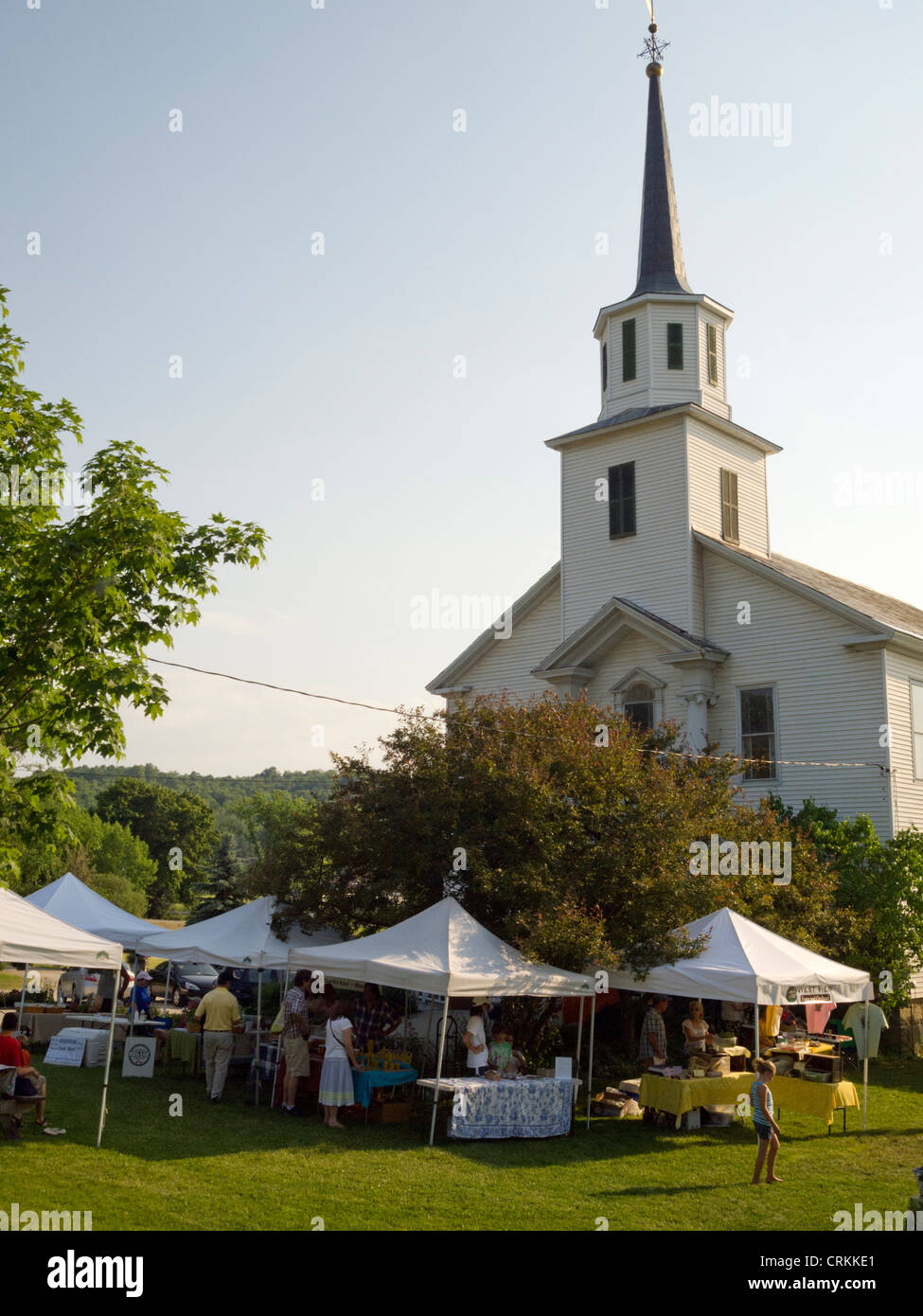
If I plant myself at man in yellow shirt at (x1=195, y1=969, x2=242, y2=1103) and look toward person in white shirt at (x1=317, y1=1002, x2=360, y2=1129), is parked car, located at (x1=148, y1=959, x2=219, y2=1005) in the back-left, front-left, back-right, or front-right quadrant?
back-left

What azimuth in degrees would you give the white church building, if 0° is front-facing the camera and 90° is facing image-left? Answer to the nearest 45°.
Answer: approximately 45°

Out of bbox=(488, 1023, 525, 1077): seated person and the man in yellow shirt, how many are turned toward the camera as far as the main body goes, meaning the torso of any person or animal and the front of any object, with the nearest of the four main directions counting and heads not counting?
1

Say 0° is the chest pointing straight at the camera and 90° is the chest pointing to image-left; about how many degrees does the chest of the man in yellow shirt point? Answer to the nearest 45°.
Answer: approximately 180°

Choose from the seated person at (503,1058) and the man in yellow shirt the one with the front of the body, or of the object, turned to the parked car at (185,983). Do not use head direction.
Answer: the man in yellow shirt
